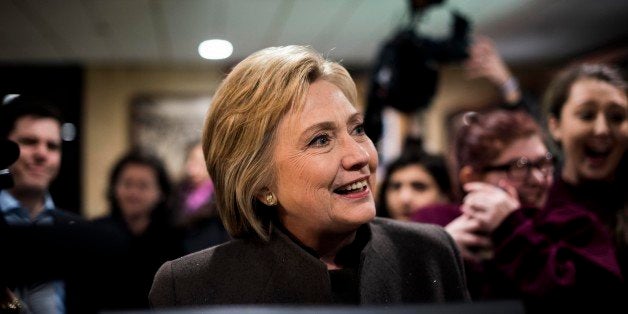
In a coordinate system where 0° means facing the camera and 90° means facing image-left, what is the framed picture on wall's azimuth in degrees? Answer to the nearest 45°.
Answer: approximately 0°

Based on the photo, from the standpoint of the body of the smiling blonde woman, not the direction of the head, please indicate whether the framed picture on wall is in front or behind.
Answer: behind

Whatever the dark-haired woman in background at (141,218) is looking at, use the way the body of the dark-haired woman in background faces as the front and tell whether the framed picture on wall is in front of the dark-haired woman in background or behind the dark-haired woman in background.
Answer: behind

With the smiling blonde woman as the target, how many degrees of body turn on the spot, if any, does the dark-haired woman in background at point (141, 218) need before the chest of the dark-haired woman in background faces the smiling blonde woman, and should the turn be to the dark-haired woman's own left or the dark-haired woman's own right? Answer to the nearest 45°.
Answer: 0° — they already face them

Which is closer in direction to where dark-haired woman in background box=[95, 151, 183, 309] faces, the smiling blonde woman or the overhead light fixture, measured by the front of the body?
the smiling blonde woman

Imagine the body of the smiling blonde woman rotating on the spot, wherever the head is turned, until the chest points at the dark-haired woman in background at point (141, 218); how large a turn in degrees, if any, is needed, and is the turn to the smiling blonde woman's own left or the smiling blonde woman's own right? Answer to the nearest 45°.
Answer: approximately 180°

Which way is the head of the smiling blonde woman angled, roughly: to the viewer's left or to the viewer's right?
to the viewer's right
